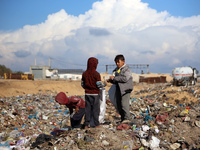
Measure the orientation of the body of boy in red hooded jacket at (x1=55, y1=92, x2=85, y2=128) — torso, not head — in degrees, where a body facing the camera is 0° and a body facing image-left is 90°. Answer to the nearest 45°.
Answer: approximately 90°

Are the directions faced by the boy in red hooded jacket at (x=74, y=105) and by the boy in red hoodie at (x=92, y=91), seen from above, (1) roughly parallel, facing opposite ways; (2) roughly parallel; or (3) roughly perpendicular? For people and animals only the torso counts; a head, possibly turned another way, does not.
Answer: roughly perpendicular
